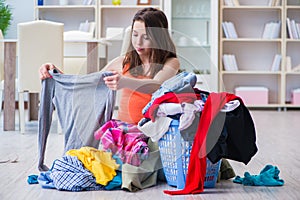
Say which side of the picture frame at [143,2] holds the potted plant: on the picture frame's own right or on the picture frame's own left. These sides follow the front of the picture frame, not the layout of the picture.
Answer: on the picture frame's own right

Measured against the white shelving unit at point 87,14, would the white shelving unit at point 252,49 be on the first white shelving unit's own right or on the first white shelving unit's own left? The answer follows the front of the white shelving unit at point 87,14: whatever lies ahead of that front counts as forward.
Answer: on the first white shelving unit's own left

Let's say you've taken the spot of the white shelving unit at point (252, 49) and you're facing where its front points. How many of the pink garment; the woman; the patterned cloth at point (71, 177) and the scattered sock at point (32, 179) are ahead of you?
4

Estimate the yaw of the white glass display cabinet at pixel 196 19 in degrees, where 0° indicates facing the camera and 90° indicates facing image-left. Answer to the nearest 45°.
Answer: approximately 0°

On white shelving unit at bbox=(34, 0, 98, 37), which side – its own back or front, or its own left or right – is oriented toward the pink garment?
front

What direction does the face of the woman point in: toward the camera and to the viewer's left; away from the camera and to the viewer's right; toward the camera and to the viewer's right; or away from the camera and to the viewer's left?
toward the camera and to the viewer's left

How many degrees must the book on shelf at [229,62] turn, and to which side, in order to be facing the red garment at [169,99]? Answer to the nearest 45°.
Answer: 0° — it already faces it

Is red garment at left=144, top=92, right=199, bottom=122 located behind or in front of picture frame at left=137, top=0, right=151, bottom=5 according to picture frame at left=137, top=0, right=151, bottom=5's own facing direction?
in front

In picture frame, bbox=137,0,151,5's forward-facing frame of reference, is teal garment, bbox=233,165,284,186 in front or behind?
in front
